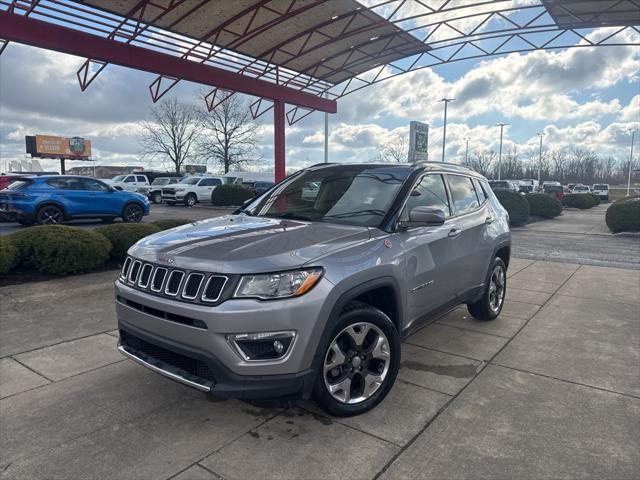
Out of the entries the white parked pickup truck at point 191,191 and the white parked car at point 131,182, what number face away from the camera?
0

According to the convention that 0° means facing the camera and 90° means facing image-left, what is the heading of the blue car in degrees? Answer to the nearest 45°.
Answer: approximately 225°

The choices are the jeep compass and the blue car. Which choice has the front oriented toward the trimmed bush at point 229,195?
the blue car

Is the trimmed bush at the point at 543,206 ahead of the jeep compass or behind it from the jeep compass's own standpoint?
behind

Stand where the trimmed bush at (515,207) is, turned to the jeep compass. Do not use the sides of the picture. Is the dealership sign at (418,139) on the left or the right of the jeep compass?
right

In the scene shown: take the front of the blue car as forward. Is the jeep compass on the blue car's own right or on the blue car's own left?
on the blue car's own right

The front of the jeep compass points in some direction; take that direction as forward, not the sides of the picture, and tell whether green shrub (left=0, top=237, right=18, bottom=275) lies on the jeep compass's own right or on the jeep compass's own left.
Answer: on the jeep compass's own right

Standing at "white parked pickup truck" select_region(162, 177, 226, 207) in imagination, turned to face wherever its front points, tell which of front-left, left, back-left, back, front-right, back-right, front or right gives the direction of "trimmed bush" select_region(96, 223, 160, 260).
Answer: front-left

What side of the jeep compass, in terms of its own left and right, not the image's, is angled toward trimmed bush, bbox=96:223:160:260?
right

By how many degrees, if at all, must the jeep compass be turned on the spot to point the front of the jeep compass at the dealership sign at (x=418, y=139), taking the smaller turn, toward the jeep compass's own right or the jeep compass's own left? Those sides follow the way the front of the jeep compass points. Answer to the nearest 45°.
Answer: approximately 135° to the jeep compass's own right
